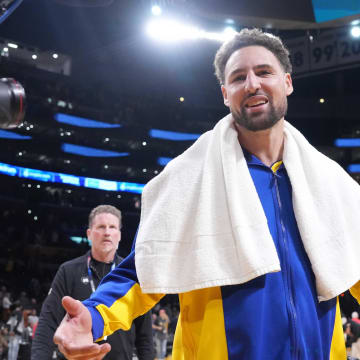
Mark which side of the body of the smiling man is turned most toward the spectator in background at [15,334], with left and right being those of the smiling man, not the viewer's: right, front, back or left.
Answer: back

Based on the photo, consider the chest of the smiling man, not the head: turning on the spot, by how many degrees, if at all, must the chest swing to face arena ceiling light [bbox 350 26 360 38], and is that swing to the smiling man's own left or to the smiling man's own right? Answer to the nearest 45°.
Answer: approximately 180°

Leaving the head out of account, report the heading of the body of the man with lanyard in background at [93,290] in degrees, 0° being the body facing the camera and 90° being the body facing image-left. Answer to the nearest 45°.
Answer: approximately 0°

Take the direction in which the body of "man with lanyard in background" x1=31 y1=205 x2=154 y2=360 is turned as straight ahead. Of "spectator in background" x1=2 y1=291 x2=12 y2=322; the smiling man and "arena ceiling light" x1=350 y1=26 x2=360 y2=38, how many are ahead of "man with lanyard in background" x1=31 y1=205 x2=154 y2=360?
1

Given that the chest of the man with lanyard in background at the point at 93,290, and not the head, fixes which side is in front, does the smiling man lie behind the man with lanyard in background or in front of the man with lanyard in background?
in front

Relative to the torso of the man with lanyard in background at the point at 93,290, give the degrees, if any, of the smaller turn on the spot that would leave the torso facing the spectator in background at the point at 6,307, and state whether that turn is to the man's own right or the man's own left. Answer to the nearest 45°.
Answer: approximately 180°

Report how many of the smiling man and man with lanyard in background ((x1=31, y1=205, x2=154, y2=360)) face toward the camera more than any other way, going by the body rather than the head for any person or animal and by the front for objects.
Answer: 2
